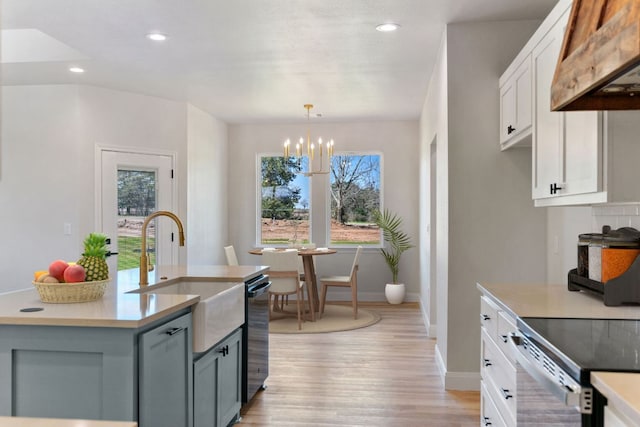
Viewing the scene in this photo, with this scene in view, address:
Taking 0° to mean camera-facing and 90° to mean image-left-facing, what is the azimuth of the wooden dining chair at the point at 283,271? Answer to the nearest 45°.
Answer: approximately 225°

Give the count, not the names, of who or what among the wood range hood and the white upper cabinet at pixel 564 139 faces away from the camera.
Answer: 0

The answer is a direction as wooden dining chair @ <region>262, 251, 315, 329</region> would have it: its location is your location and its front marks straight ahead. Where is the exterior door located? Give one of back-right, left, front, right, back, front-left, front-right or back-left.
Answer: back-left

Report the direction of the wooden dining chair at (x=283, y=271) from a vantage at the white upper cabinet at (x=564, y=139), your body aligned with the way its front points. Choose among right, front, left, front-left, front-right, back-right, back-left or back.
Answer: right

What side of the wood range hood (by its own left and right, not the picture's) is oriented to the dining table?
right

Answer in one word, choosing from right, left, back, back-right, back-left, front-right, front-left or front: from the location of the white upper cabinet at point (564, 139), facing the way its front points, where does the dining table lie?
right

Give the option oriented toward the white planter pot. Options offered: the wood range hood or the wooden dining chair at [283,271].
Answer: the wooden dining chair

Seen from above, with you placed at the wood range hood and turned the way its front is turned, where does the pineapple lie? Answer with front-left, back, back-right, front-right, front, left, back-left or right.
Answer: front-right

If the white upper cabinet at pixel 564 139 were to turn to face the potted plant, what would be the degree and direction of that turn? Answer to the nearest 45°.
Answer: approximately 90° to its right

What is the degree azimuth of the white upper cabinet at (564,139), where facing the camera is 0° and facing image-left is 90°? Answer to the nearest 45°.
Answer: approximately 45°

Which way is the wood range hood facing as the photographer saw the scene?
facing the viewer and to the left of the viewer

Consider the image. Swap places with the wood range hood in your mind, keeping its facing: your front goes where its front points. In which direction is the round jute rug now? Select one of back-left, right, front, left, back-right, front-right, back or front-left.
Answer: right

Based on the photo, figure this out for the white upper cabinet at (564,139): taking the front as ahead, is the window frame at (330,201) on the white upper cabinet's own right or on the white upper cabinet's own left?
on the white upper cabinet's own right

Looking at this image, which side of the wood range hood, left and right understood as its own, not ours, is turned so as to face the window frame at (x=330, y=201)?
right
